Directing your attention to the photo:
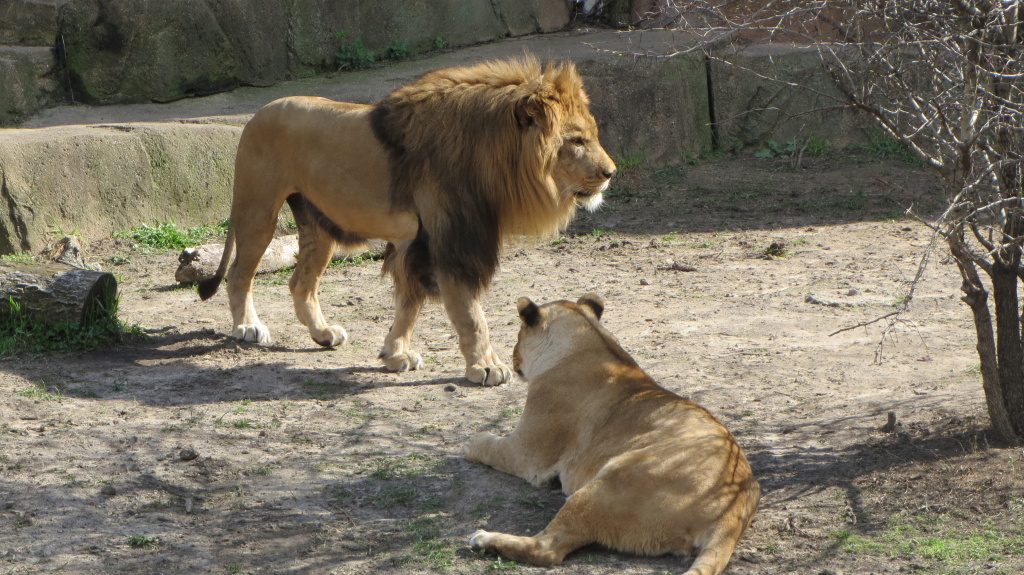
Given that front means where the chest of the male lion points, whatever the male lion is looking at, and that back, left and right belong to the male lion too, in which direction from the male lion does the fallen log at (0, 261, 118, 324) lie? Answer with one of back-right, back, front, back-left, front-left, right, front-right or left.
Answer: back-right

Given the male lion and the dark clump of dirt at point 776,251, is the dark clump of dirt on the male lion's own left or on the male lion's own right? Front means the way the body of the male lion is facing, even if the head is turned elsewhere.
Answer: on the male lion's own left

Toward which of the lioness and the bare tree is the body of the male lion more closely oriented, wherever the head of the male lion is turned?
the bare tree

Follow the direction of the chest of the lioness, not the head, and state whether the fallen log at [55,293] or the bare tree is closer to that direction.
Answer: the fallen log

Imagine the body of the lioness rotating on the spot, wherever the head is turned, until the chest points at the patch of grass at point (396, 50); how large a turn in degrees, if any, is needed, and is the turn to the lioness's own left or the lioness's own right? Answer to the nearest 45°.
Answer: approximately 45° to the lioness's own right

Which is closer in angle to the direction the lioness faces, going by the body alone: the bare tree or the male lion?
the male lion

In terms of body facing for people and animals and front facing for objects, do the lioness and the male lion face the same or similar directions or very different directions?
very different directions

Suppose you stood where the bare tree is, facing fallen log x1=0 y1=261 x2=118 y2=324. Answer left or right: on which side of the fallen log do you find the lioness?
left

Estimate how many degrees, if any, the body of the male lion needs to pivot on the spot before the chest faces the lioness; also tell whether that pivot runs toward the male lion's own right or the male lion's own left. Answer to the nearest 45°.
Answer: approximately 45° to the male lion's own right

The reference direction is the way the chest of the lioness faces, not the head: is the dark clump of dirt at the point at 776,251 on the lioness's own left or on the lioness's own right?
on the lioness's own right

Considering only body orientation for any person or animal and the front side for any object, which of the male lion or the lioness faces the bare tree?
the male lion

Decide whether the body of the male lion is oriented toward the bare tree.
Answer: yes

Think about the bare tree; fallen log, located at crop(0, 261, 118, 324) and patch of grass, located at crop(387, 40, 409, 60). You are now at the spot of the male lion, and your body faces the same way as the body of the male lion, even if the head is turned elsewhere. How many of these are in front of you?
1

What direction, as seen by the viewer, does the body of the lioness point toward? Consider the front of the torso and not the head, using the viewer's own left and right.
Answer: facing away from the viewer and to the left of the viewer

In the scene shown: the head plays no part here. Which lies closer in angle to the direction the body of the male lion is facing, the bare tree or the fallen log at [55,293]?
the bare tree
